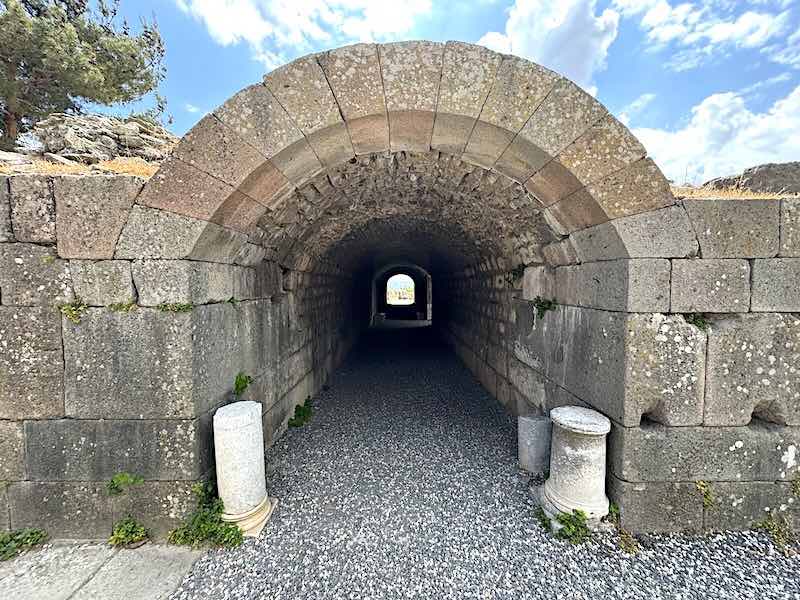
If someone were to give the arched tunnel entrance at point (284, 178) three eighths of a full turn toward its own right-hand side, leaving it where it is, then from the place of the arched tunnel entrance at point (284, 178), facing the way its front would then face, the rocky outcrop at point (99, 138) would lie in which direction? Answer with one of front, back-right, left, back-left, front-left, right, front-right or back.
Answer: front

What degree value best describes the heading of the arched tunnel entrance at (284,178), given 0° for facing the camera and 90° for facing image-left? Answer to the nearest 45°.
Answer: approximately 0°
